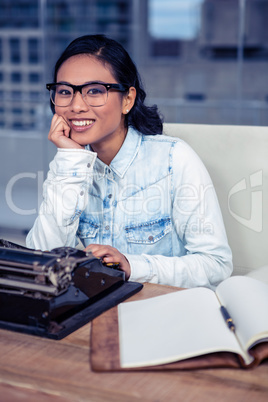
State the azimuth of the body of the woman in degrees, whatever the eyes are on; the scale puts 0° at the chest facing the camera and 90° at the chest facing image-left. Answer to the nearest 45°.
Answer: approximately 45°

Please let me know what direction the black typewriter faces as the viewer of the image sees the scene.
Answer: facing away from the viewer and to the right of the viewer

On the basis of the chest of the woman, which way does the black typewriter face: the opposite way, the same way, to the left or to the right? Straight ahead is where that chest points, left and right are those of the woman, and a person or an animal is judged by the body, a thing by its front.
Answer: the opposite way

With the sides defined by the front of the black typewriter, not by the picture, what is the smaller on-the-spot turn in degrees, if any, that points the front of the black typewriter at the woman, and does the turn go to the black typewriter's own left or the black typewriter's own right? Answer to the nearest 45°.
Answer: approximately 45° to the black typewriter's own left
